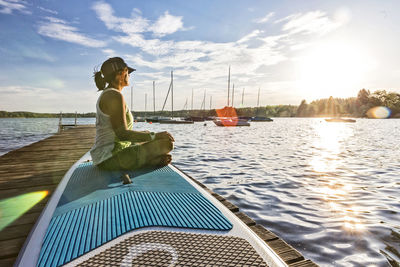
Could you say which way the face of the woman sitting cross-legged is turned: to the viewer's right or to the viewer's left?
to the viewer's right

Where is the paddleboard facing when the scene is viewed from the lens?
facing away from the viewer
